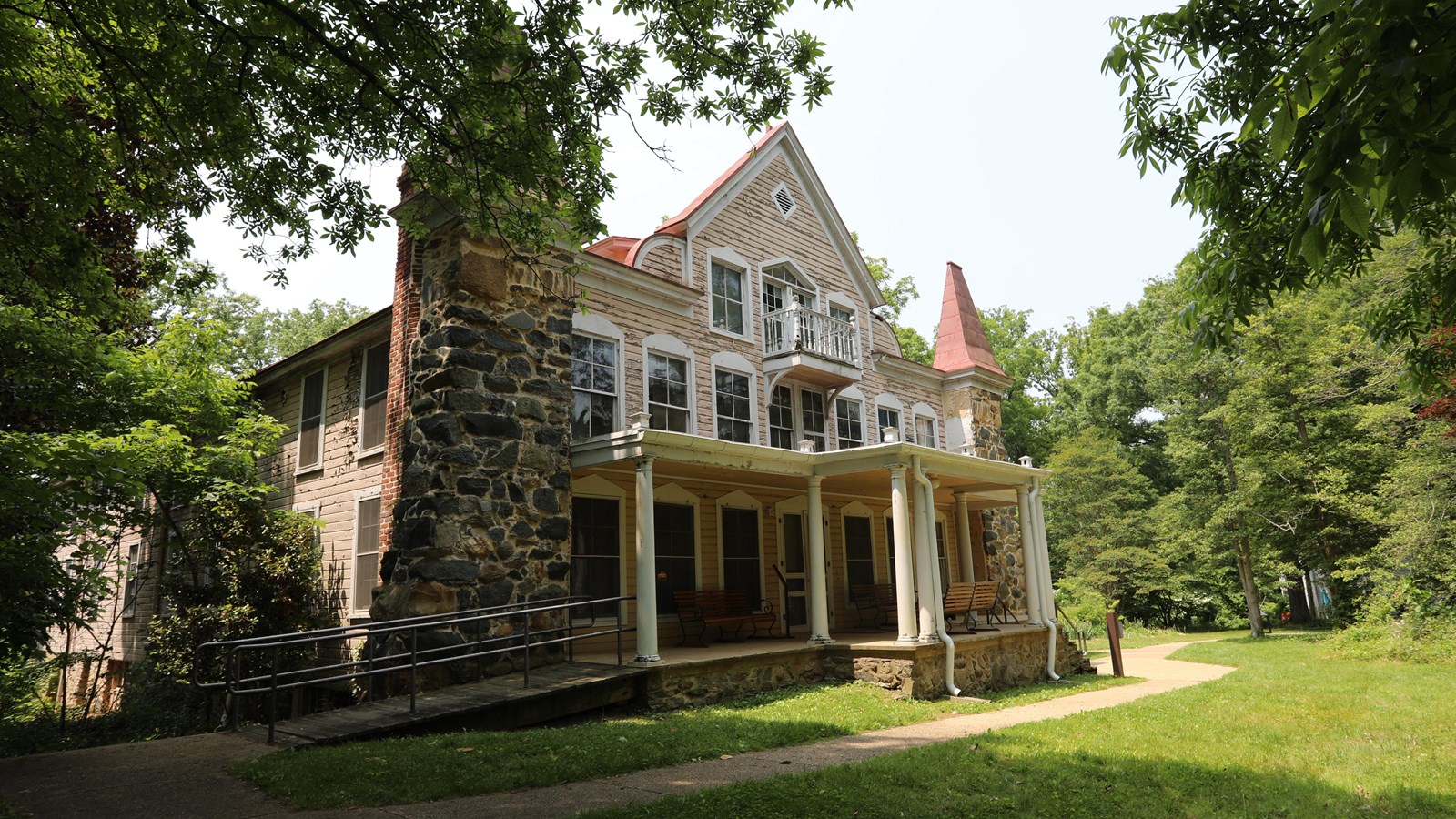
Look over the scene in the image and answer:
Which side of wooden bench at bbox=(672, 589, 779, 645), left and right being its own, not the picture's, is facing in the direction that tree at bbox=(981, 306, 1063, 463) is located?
left

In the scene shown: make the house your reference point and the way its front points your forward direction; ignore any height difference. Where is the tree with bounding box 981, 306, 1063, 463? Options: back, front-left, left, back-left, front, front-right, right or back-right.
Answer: left

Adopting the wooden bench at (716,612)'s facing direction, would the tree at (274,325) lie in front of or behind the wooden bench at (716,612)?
behind

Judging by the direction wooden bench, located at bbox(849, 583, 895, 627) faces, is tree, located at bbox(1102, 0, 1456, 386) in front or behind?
in front

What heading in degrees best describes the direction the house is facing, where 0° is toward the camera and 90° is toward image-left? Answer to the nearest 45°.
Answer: approximately 315°

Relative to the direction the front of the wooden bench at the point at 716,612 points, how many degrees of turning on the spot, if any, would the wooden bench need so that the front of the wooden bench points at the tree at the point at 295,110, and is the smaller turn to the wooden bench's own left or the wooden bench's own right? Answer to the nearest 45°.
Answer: approximately 90° to the wooden bench's own right

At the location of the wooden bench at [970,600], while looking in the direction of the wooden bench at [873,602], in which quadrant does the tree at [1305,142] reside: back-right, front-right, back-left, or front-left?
back-left

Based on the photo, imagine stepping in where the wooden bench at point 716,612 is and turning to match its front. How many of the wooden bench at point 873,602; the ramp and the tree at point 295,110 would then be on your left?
1

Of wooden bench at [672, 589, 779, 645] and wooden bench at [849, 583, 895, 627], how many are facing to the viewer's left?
0

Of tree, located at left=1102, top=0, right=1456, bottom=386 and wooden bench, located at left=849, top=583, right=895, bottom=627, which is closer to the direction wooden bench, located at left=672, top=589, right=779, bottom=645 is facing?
the tree

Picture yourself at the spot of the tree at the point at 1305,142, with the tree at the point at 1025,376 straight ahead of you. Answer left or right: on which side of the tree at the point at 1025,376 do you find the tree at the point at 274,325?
left
